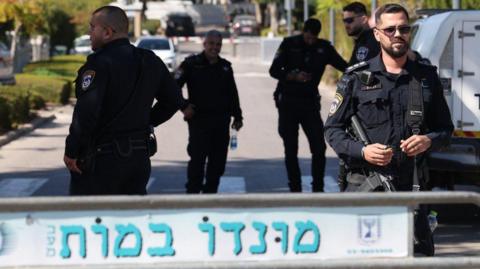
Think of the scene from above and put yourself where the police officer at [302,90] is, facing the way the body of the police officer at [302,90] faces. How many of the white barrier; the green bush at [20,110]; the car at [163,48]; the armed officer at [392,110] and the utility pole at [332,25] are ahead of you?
2

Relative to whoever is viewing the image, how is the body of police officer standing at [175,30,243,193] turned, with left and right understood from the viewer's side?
facing the viewer

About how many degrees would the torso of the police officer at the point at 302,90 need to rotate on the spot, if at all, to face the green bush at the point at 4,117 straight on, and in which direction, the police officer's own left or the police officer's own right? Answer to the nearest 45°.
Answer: approximately 135° to the police officer's own right

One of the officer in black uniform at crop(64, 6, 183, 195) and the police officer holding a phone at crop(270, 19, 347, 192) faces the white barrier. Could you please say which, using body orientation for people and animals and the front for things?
the police officer holding a phone

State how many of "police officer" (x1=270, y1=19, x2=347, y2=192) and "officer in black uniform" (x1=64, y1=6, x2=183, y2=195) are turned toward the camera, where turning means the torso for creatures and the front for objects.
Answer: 1

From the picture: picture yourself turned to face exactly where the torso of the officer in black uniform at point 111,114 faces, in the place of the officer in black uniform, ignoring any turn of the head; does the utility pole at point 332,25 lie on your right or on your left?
on your right

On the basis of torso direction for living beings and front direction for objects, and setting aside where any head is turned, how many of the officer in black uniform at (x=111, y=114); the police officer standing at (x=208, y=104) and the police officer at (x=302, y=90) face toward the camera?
2

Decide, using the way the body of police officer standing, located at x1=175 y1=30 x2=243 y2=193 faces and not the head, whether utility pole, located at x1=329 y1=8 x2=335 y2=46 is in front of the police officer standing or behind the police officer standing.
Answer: behind

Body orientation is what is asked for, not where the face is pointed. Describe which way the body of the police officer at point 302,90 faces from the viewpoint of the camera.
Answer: toward the camera

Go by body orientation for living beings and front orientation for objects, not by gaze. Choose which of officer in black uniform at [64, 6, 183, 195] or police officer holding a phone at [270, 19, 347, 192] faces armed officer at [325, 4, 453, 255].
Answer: the police officer holding a phone
